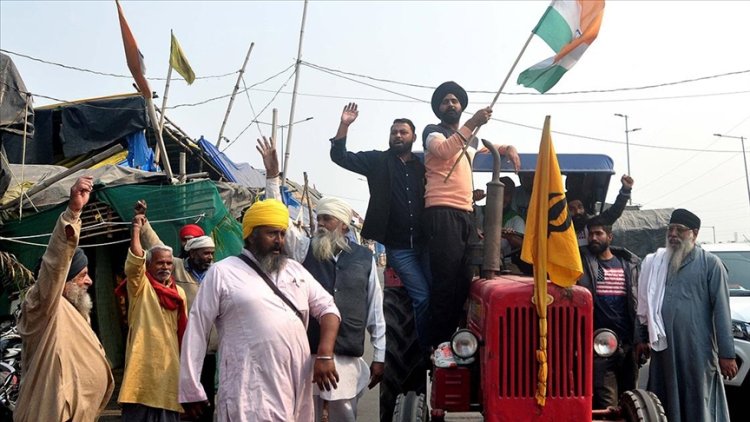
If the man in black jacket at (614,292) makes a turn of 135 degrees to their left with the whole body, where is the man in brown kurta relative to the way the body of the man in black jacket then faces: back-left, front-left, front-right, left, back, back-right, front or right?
back

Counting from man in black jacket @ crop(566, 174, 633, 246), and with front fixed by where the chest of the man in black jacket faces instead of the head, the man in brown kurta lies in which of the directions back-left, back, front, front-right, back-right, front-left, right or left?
front-right

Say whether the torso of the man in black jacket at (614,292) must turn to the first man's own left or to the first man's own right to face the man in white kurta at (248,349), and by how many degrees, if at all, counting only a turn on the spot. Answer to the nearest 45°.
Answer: approximately 45° to the first man's own right

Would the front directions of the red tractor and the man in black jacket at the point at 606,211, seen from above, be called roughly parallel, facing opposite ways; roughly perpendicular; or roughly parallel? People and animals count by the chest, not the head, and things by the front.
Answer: roughly parallel

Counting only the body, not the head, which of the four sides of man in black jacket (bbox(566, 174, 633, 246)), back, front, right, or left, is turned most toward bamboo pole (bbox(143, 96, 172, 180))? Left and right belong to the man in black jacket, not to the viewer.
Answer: right

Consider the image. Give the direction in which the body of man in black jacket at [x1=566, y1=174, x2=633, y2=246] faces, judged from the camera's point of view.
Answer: toward the camera

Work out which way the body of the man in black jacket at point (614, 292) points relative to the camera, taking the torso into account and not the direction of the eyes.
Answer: toward the camera

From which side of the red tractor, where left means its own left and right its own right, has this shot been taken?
front
